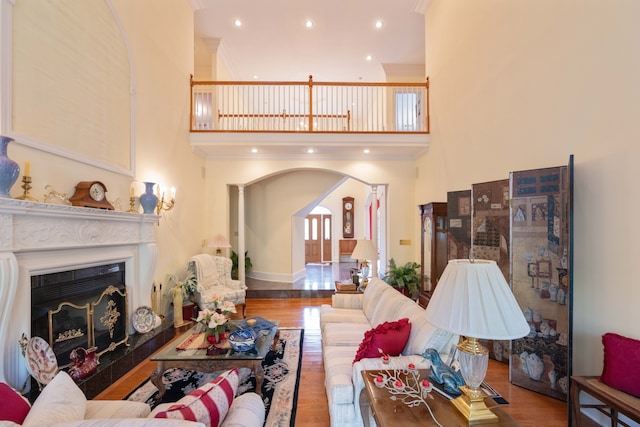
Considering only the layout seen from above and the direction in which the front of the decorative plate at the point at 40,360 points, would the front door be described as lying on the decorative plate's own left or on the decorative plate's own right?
on the decorative plate's own left

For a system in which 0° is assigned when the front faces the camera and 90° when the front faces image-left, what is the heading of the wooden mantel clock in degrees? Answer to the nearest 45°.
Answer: approximately 315°

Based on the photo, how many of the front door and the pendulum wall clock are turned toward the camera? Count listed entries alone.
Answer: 2

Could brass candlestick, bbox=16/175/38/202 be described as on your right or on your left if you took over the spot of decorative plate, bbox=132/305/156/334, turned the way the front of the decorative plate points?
on your right

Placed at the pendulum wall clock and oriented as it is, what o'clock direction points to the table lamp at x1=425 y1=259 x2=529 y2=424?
The table lamp is roughly at 12 o'clock from the pendulum wall clock.

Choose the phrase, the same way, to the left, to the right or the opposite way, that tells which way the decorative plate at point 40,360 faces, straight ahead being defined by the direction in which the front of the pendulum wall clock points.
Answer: to the left

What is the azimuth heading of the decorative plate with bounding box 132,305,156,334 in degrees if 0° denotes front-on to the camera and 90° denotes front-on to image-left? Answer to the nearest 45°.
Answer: approximately 315°
